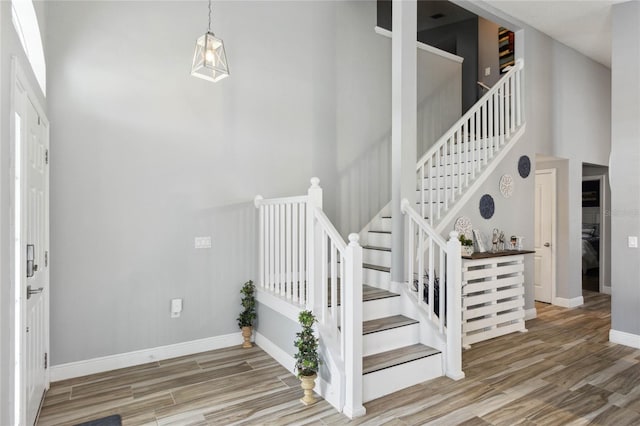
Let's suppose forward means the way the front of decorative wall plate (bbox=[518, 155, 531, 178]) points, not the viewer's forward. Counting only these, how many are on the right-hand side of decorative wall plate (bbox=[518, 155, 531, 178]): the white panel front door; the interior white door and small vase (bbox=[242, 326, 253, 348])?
2

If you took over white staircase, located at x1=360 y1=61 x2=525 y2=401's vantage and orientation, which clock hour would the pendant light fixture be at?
The pendant light fixture is roughly at 3 o'clock from the white staircase.

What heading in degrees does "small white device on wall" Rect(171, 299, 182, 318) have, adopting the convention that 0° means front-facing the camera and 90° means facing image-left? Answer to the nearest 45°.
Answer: approximately 0°

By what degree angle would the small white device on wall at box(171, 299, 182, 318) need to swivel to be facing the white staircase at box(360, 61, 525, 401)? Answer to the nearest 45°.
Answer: approximately 90° to its left

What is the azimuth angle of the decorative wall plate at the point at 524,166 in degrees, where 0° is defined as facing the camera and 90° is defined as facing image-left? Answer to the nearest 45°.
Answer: approximately 315°

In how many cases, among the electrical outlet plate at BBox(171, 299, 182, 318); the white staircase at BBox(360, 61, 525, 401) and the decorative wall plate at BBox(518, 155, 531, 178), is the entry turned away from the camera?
0

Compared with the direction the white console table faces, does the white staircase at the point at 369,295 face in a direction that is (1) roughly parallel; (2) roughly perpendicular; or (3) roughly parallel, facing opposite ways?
roughly parallel

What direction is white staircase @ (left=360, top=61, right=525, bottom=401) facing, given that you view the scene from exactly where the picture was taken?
facing the viewer and to the right of the viewer

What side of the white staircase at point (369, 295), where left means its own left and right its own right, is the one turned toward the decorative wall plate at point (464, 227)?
left

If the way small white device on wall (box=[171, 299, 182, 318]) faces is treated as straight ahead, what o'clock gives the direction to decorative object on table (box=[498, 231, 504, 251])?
The decorative object on table is roughly at 9 o'clock from the small white device on wall.

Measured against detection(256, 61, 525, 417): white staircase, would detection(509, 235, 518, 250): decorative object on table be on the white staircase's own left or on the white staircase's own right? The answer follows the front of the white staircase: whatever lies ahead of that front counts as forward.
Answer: on the white staircase's own left

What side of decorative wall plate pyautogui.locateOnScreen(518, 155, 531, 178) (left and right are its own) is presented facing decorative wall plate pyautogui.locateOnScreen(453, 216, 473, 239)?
right

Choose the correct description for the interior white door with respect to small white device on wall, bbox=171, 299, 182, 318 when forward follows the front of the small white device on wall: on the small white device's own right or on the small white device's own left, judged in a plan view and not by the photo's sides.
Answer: on the small white device's own left

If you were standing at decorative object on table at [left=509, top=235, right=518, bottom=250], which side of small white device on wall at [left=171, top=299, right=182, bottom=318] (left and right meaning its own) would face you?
left

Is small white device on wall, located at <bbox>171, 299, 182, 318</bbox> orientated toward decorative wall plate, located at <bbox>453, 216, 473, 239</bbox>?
no

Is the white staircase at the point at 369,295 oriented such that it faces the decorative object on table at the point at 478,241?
no

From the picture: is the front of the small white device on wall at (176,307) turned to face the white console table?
no

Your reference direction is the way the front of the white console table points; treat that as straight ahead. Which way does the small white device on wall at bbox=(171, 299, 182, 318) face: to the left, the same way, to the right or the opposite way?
the same way

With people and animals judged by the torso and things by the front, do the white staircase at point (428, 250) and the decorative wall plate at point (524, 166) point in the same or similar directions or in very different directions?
same or similar directions
